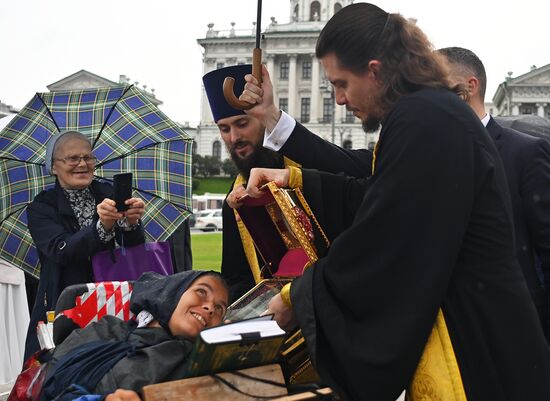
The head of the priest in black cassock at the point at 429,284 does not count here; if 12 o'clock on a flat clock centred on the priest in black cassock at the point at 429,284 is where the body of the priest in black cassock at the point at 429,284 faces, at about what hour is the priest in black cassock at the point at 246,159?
the priest in black cassock at the point at 246,159 is roughly at 2 o'clock from the priest in black cassock at the point at 429,284.

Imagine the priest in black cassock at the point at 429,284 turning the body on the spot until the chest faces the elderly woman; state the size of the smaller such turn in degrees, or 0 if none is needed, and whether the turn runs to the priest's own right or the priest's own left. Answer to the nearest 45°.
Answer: approximately 45° to the priest's own right

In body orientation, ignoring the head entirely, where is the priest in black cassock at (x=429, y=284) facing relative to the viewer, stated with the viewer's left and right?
facing to the left of the viewer

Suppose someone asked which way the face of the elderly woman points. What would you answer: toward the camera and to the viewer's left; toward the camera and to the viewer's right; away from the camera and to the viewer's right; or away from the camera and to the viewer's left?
toward the camera and to the viewer's right

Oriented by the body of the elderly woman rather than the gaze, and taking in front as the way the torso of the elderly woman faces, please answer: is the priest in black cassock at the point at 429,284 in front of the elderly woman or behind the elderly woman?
in front

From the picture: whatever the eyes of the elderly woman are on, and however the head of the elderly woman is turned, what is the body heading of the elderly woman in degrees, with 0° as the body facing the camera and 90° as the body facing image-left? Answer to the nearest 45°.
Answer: approximately 315°

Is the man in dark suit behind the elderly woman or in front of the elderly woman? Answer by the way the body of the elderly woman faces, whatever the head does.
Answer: in front

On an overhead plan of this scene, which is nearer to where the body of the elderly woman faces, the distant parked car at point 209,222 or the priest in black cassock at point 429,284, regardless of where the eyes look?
the priest in black cassock

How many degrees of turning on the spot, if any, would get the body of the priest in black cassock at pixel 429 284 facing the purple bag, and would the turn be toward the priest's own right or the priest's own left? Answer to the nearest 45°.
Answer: approximately 45° to the priest's own right

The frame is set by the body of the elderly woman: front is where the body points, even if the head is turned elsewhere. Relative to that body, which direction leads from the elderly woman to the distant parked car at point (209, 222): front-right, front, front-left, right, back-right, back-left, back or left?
back-left

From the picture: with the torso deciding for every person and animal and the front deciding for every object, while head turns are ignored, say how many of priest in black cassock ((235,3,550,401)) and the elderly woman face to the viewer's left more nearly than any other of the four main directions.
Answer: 1

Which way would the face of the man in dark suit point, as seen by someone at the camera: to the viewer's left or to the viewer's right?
to the viewer's left
